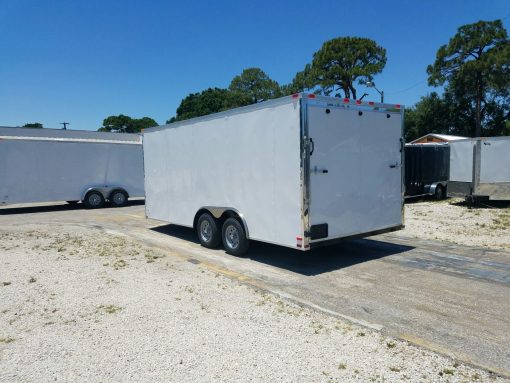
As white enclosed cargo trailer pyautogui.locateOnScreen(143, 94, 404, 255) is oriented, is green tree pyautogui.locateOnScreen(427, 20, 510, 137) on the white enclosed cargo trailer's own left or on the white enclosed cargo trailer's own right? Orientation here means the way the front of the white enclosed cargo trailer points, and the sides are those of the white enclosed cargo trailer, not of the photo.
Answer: on the white enclosed cargo trailer's own right

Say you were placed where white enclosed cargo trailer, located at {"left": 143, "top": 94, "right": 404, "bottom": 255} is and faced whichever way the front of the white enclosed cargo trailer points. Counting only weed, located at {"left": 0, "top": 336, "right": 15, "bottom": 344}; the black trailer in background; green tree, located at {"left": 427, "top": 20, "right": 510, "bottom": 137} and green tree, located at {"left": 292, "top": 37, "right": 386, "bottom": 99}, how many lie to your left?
1

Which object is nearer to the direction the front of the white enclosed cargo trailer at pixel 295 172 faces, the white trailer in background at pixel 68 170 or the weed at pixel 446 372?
the white trailer in background

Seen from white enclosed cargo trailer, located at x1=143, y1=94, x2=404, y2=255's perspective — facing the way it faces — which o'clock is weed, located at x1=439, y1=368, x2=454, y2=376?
The weed is roughly at 7 o'clock from the white enclosed cargo trailer.

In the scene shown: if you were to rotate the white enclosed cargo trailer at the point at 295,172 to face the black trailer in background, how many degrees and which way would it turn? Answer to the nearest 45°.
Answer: approximately 90° to its right

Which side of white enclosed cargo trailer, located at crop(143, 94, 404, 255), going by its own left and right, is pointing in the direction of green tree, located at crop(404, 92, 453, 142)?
right

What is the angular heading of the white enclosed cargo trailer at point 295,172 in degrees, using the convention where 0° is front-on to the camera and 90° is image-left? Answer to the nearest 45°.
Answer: approximately 135°

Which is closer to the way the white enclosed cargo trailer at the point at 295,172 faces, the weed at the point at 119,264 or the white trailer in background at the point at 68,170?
the white trailer in background

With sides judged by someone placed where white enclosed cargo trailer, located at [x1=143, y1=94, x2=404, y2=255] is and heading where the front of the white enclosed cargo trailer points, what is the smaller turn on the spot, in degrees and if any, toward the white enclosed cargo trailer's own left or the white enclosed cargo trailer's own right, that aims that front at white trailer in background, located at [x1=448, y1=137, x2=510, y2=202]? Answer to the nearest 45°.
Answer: approximately 90° to the white enclosed cargo trailer's own right

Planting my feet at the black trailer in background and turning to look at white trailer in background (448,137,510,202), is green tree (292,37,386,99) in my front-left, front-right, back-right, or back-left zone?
back-left

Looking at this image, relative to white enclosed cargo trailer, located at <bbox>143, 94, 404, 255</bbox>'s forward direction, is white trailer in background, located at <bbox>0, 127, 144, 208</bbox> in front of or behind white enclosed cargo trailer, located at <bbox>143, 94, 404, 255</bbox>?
in front

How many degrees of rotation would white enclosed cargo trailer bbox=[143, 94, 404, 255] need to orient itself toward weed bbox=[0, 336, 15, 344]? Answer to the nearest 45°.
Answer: approximately 90° to its left

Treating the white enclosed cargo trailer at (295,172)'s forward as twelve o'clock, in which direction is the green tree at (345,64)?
The green tree is roughly at 2 o'clock from the white enclosed cargo trailer.
